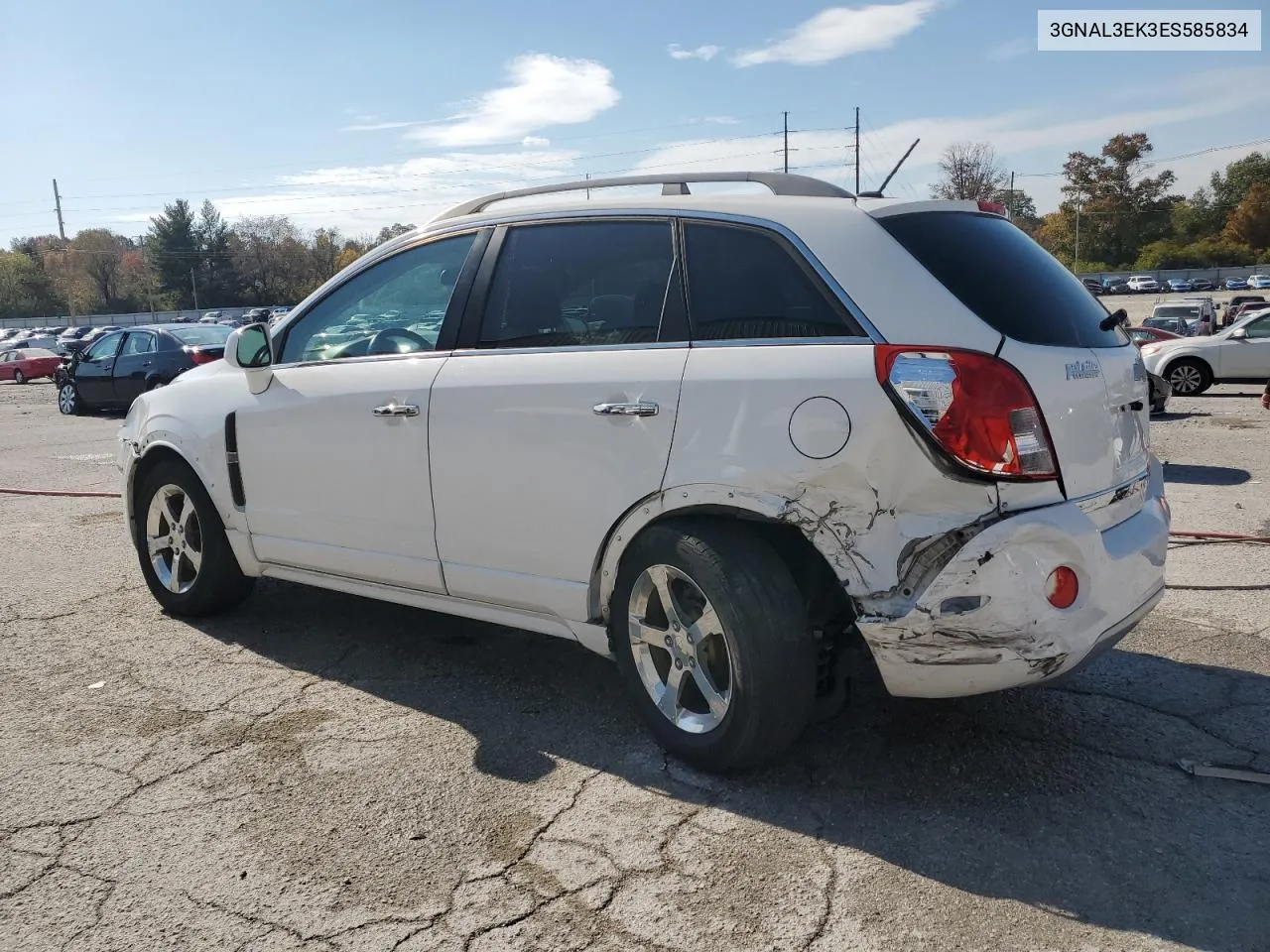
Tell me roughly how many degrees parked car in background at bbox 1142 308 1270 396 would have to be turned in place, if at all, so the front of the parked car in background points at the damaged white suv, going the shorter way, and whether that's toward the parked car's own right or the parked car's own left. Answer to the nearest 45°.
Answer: approximately 90° to the parked car's own left

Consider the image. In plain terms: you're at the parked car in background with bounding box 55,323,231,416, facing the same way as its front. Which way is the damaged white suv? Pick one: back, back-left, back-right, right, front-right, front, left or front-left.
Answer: back-left

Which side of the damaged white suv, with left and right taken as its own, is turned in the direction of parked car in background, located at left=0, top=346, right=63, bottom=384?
front

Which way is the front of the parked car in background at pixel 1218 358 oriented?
to the viewer's left

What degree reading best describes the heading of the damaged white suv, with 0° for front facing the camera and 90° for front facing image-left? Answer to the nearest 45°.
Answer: approximately 135°

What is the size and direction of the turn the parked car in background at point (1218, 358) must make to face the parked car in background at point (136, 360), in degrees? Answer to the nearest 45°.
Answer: approximately 45° to its left

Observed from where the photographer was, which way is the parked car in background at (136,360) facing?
facing away from the viewer and to the left of the viewer

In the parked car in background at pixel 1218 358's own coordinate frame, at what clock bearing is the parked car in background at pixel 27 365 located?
the parked car in background at pixel 27 365 is roughly at 12 o'clock from the parked car in background at pixel 1218 358.

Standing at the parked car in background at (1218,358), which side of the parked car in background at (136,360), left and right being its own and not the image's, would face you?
back

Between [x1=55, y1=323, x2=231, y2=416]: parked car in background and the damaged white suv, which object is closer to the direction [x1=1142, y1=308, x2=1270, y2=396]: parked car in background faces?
the parked car in background

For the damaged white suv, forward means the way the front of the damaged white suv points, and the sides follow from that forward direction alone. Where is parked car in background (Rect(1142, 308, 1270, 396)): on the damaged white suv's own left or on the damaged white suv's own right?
on the damaged white suv's own right
